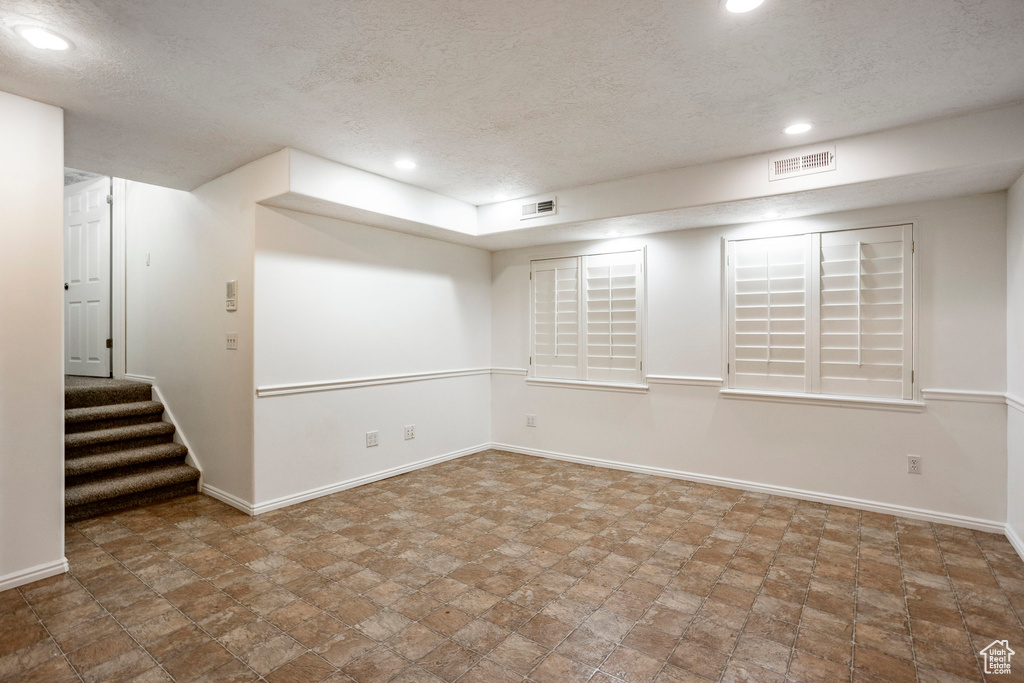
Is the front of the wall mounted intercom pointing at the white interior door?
no

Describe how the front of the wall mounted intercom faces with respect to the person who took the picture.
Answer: facing the viewer and to the left of the viewer

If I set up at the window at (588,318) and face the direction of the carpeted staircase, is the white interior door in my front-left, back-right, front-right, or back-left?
front-right

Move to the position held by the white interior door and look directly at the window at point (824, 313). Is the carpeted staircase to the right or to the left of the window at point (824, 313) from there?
right

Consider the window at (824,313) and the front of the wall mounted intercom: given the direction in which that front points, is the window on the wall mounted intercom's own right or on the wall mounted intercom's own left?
on the wall mounted intercom's own left

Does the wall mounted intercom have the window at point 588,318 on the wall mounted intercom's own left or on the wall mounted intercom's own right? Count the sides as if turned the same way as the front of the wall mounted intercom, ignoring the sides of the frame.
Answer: on the wall mounted intercom's own left
